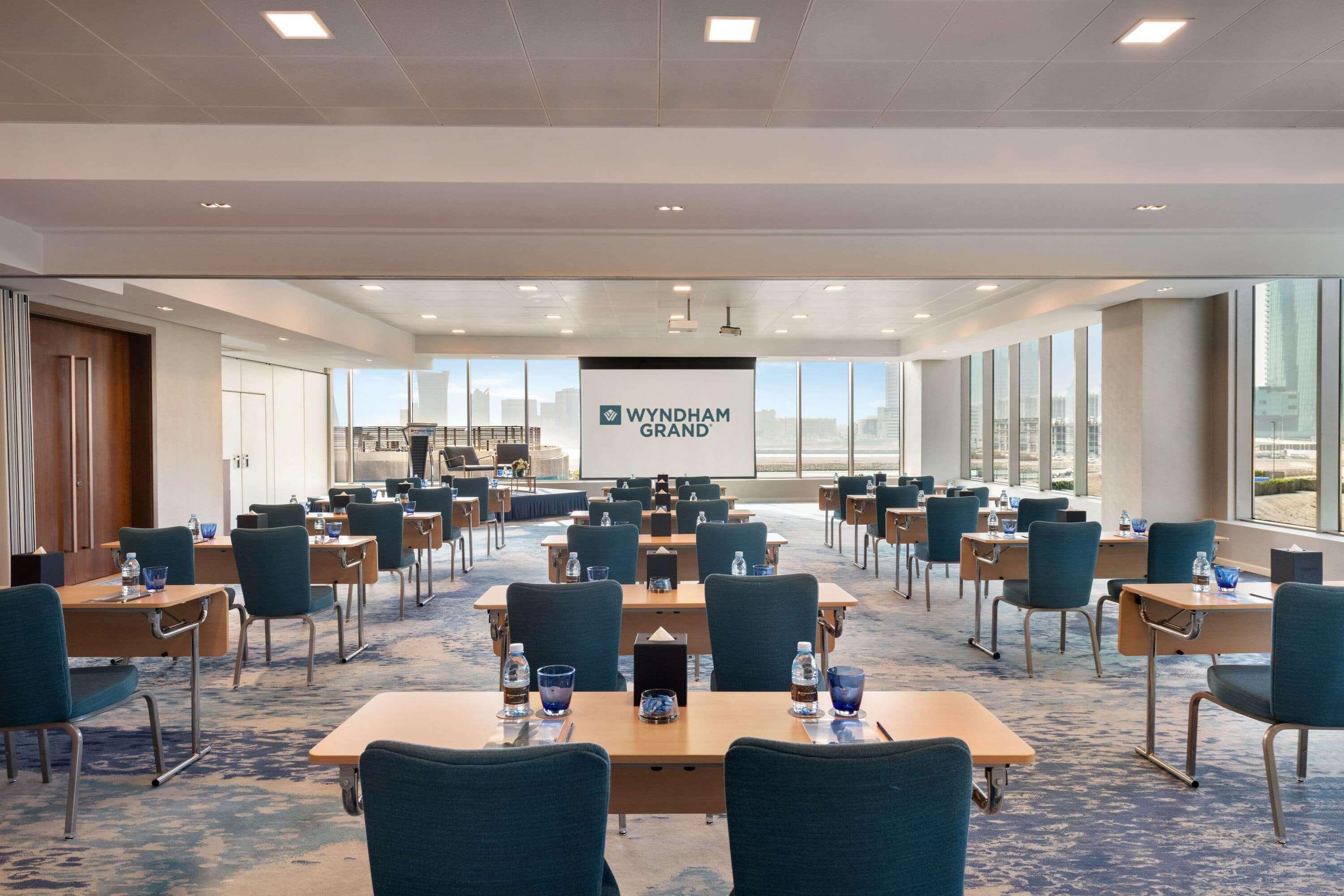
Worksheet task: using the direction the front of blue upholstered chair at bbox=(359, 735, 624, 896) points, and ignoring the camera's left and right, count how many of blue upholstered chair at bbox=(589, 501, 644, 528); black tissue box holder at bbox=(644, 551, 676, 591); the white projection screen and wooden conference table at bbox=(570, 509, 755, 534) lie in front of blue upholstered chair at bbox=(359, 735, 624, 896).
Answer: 4

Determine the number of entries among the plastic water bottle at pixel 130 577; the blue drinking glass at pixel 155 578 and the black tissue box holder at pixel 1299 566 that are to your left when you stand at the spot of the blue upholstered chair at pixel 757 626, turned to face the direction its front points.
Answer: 2

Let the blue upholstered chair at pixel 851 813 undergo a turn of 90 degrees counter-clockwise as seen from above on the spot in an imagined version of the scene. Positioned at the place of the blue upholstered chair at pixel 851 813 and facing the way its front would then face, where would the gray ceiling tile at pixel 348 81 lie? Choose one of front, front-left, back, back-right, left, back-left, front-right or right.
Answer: front-right

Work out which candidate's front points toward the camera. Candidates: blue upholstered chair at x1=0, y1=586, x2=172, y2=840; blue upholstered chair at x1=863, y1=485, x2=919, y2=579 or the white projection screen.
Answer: the white projection screen

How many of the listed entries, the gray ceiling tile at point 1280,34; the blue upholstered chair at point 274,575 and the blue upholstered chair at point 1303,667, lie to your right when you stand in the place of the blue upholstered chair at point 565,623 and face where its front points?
2

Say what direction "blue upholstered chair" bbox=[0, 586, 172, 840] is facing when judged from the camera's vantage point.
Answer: facing away from the viewer and to the right of the viewer

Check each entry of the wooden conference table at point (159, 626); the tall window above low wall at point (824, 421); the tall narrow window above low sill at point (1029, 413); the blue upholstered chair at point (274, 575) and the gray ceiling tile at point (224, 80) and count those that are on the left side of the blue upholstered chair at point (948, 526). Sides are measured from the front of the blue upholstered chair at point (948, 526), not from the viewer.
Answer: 3

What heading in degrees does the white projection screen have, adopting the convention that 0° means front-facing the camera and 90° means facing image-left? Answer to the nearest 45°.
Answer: approximately 0°

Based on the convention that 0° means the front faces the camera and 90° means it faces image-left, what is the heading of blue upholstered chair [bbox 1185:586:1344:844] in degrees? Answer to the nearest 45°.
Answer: approximately 135°

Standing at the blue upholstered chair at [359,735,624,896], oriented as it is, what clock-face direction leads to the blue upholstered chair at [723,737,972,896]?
the blue upholstered chair at [723,737,972,896] is roughly at 3 o'clock from the blue upholstered chair at [359,735,624,896].

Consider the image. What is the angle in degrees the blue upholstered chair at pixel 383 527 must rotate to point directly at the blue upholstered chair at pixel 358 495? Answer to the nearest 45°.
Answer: approximately 45° to its left

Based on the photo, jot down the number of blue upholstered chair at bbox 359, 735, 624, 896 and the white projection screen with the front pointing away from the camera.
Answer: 1

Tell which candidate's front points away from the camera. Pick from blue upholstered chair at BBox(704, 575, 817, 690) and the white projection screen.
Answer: the blue upholstered chair

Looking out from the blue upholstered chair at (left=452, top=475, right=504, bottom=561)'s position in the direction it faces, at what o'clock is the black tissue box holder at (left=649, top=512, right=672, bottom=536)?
The black tissue box holder is roughly at 4 o'clock from the blue upholstered chair.

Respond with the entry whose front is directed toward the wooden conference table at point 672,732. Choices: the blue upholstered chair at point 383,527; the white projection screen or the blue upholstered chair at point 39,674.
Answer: the white projection screen

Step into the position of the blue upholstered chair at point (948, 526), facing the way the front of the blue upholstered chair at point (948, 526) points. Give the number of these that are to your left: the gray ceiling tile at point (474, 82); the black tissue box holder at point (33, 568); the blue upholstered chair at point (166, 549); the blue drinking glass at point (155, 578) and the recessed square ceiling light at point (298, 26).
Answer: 5

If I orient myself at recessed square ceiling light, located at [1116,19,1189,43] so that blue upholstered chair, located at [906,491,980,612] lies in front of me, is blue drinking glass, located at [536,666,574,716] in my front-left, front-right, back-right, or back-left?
back-left

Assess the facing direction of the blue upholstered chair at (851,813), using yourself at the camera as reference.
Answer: facing away from the viewer

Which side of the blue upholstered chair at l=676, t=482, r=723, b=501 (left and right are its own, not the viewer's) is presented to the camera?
back
